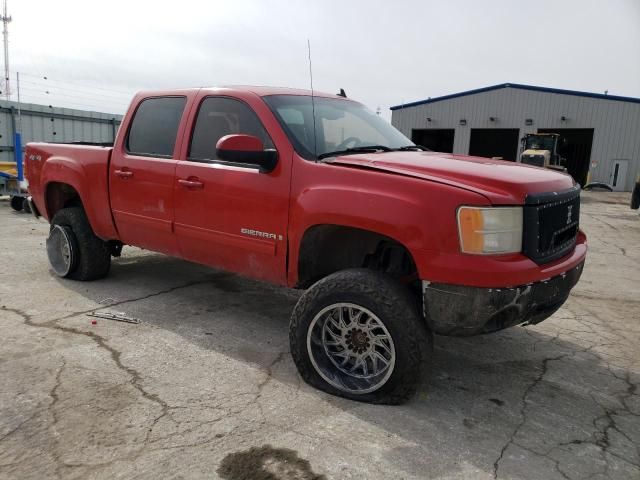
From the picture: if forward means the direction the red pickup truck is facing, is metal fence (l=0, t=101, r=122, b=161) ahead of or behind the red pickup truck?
behind

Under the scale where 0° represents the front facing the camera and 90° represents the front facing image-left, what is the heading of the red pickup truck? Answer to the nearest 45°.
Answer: approximately 315°

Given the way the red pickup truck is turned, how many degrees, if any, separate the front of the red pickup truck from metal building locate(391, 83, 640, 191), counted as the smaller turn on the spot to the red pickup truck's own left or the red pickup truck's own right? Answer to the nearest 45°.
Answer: approximately 90° to the red pickup truck's own left
